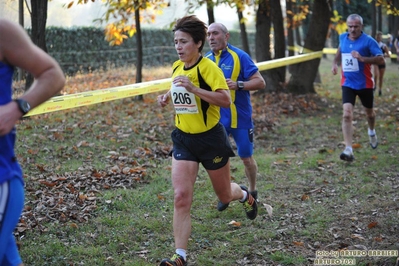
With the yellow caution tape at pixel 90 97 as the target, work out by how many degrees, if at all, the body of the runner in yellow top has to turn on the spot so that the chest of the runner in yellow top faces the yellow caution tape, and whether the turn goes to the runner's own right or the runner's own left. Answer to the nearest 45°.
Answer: approximately 90° to the runner's own right

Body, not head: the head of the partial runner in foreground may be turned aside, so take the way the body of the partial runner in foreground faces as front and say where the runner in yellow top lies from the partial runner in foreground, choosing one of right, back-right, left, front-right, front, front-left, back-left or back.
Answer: back

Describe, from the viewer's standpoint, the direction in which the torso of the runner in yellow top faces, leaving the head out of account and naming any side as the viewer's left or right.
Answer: facing the viewer and to the left of the viewer

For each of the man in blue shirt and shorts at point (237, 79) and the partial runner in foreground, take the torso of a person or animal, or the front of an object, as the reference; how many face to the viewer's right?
0

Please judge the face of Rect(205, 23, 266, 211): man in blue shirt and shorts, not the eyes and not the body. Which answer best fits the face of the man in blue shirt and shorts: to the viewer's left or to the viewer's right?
to the viewer's left

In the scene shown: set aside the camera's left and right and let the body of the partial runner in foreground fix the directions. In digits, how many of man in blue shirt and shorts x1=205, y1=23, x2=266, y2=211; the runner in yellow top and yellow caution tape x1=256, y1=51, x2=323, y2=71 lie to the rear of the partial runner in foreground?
3

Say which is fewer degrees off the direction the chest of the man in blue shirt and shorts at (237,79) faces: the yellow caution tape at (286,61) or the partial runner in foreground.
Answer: the partial runner in foreground

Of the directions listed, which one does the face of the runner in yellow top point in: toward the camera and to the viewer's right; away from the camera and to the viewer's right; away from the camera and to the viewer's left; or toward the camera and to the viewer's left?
toward the camera and to the viewer's left

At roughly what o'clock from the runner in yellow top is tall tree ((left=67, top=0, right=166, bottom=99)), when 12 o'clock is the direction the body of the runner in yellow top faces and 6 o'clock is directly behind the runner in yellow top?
The tall tree is roughly at 4 o'clock from the runner in yellow top.

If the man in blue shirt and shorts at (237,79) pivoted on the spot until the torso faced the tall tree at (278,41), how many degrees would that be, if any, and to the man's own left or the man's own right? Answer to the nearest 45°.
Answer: approximately 135° to the man's own right

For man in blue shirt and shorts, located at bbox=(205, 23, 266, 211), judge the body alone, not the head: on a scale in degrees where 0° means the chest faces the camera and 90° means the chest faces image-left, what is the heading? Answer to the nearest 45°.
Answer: approximately 45°

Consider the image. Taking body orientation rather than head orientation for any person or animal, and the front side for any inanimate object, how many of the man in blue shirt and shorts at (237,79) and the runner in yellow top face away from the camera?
0

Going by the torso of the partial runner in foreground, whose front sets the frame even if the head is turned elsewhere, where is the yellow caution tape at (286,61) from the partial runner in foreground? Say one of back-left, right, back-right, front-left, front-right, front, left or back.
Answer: back
